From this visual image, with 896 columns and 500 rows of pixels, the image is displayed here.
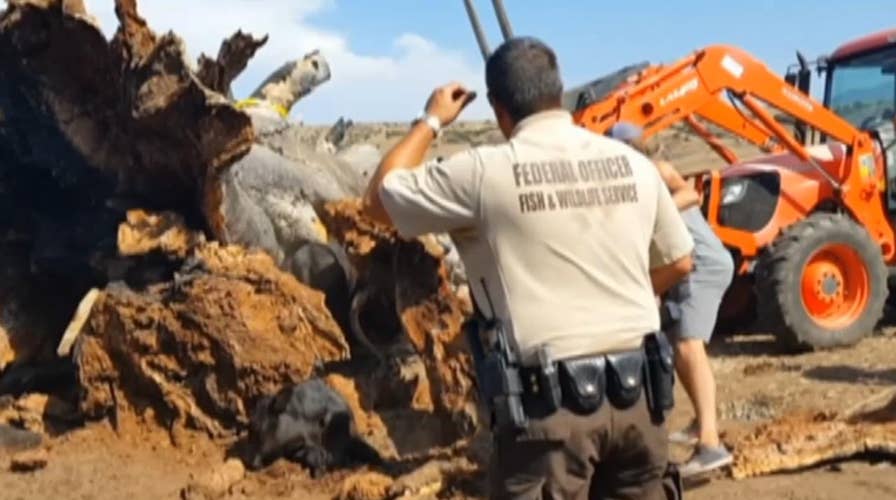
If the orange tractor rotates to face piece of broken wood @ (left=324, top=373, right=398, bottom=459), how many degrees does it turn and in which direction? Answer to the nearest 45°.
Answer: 0° — it already faces it

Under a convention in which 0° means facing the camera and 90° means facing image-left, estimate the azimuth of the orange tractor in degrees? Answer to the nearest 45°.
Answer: approximately 45°

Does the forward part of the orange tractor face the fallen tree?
yes

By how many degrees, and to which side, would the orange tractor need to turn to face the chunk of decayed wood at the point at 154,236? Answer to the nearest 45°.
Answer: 0° — it already faces it

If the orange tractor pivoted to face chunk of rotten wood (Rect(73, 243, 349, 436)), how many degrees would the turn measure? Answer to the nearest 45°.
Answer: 0° — it already faces it
